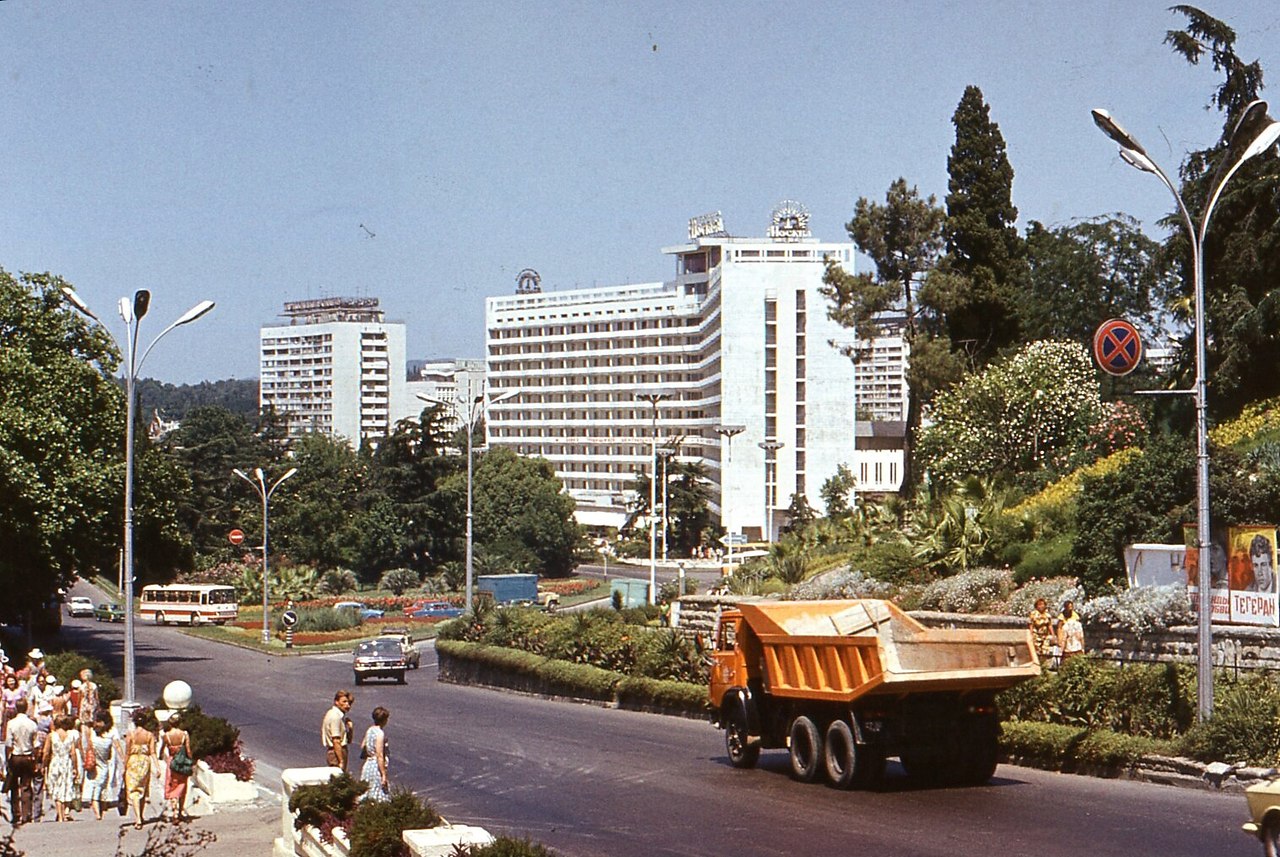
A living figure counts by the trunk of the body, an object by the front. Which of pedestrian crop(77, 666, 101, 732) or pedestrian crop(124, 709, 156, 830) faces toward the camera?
pedestrian crop(77, 666, 101, 732)

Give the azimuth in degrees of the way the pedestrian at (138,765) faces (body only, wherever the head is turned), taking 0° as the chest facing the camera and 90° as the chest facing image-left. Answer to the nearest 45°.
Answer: approximately 180°

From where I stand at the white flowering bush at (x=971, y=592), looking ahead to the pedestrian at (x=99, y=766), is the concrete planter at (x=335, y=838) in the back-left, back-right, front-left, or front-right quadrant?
front-left

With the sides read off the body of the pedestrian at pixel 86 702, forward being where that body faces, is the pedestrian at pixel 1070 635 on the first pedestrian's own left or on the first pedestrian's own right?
on the first pedestrian's own left

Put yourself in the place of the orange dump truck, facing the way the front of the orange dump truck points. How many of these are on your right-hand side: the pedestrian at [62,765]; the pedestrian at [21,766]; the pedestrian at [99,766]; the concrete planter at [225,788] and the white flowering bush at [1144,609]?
1

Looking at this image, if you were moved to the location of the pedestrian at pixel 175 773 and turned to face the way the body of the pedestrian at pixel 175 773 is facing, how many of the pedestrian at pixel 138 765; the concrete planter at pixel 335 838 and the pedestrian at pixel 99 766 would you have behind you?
1

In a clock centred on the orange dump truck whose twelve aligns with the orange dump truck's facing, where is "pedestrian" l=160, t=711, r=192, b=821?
The pedestrian is roughly at 10 o'clock from the orange dump truck.

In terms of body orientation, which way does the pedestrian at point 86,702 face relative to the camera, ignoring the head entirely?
toward the camera

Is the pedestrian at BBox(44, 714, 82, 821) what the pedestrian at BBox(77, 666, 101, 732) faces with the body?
yes

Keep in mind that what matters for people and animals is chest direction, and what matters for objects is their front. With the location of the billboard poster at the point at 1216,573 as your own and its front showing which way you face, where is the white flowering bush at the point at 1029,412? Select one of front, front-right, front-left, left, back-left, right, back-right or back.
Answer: back
